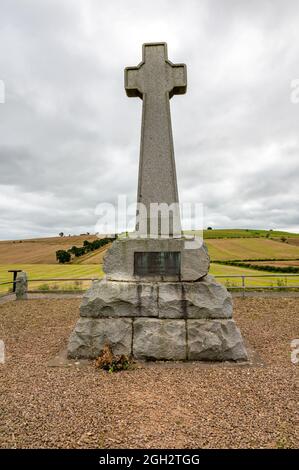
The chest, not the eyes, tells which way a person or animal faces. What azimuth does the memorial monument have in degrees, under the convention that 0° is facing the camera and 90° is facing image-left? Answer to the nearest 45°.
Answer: approximately 0°

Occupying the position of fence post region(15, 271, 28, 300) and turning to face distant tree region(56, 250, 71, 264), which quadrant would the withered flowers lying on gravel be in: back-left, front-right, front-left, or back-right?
back-right

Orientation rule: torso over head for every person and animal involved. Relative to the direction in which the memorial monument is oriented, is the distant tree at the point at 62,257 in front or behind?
behind

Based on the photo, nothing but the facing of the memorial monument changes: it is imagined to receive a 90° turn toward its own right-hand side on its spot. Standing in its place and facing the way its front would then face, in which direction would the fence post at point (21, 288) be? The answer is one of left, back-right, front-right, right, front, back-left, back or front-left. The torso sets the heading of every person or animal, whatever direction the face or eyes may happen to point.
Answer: front-right
